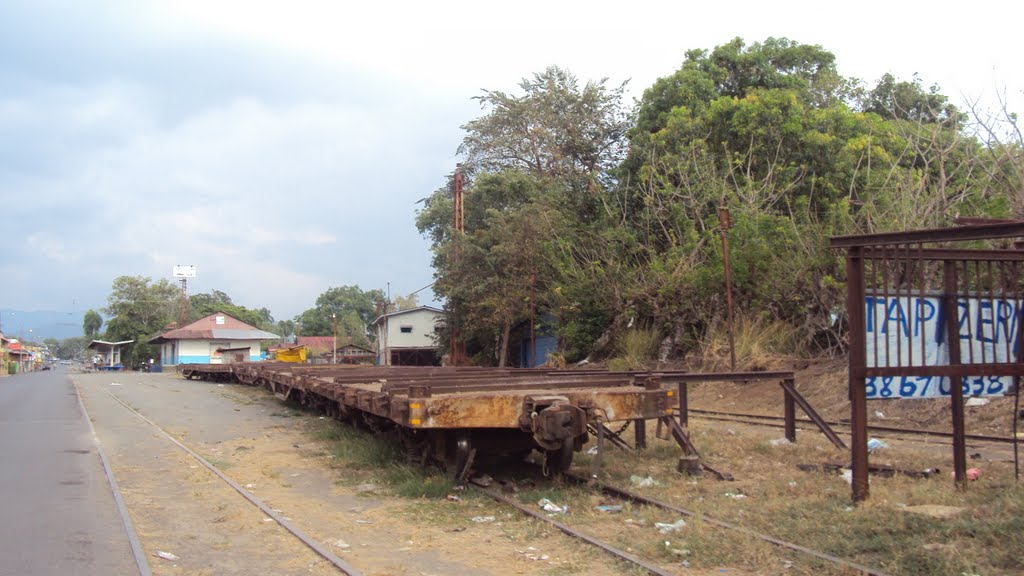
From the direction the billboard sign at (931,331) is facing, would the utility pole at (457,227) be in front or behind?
behind

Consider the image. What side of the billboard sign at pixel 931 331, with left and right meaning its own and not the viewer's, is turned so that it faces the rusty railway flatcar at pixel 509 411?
right

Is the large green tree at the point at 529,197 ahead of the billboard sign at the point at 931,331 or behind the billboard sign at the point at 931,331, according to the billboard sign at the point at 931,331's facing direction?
behind

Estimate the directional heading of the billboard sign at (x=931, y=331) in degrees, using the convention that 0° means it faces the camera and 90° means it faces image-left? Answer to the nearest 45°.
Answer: approximately 0°

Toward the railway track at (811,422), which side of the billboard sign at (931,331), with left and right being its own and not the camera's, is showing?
back

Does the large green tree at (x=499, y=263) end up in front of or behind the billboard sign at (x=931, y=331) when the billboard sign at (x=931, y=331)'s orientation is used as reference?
behind
